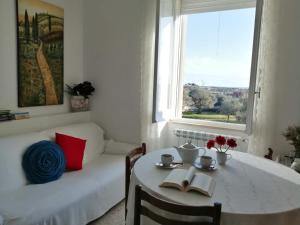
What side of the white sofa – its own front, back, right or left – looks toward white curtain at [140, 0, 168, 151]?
left

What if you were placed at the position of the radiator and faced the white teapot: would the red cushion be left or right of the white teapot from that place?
right

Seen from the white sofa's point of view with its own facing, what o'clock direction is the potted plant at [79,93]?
The potted plant is roughly at 8 o'clock from the white sofa.

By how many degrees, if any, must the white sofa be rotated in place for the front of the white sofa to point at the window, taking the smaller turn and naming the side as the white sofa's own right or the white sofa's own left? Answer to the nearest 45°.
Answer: approximately 45° to the white sofa's own left

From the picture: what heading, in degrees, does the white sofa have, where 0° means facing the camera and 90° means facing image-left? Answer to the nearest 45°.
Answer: approximately 315°

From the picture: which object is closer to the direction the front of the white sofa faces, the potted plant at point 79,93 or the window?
the window
